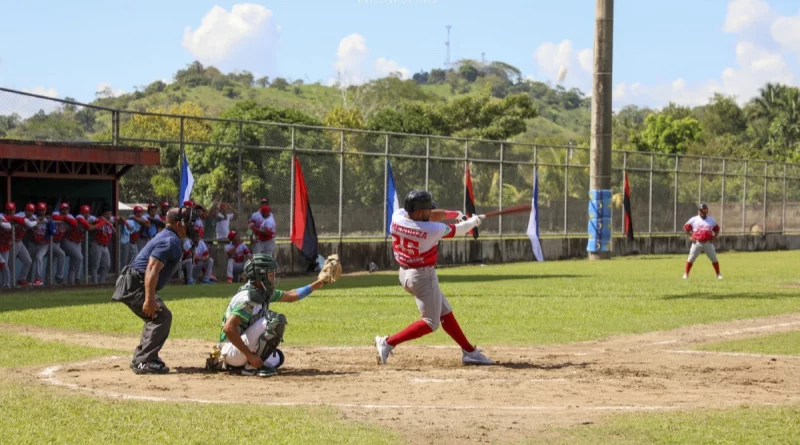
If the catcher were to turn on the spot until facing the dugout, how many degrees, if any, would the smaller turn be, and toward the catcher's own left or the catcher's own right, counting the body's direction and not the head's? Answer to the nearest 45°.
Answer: approximately 90° to the catcher's own left

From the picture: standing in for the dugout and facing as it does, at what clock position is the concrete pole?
The concrete pole is roughly at 10 o'clock from the dugout.

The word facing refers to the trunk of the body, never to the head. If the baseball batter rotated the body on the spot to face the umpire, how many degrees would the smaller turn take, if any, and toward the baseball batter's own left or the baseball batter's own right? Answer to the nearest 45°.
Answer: approximately 135° to the baseball batter's own left

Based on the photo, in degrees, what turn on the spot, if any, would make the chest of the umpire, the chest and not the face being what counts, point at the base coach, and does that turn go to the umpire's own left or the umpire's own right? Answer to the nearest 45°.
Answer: approximately 45° to the umpire's own left

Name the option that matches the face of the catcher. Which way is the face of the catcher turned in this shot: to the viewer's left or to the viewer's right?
to the viewer's right

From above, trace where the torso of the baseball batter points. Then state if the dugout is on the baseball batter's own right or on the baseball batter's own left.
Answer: on the baseball batter's own left

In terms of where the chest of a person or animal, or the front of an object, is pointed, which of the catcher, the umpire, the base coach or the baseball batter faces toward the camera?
the base coach

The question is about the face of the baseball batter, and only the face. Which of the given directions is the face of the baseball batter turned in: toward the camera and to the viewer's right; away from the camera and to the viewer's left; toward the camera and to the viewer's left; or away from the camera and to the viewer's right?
away from the camera and to the viewer's right

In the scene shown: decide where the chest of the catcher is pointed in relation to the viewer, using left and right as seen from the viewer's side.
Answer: facing to the right of the viewer

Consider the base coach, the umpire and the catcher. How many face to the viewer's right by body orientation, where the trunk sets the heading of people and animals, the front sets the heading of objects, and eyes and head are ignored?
2

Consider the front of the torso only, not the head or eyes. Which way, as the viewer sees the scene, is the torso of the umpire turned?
to the viewer's right

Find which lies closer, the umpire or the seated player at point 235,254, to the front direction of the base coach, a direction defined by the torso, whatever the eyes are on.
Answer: the umpire
